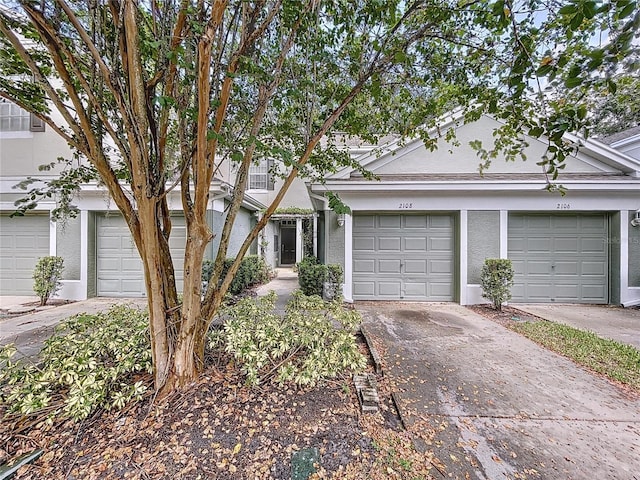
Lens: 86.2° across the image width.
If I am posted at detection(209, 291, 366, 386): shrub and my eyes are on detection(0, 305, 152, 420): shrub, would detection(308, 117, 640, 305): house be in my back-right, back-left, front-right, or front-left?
back-right

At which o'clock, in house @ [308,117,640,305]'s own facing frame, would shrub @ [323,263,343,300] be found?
The shrub is roughly at 2 o'clock from the house.

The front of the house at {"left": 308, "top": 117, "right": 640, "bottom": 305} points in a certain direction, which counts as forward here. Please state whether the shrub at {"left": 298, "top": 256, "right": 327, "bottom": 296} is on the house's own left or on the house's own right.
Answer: on the house's own right

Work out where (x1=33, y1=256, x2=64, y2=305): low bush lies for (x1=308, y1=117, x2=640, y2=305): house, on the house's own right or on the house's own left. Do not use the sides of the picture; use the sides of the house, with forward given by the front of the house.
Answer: on the house's own right

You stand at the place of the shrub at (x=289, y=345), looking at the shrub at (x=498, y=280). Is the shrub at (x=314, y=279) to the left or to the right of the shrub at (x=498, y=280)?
left

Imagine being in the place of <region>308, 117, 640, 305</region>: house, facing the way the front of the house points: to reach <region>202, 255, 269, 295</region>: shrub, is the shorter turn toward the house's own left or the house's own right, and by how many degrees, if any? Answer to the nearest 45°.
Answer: approximately 90° to the house's own right

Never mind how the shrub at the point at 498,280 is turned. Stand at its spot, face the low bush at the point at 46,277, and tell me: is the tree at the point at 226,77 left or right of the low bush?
left

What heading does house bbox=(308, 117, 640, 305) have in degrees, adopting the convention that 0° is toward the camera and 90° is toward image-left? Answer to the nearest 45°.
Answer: approximately 0°

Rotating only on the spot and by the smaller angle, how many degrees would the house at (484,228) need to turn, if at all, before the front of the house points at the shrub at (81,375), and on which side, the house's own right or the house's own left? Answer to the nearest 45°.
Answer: approximately 45° to the house's own right
